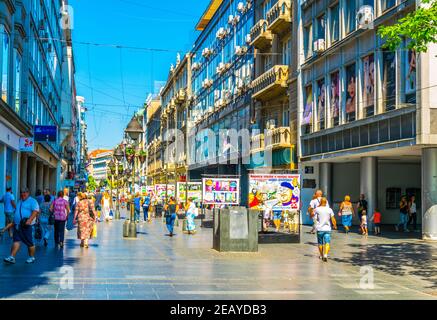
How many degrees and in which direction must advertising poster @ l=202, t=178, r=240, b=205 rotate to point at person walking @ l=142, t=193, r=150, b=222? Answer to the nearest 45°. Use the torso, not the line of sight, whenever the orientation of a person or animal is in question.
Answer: approximately 135° to its right

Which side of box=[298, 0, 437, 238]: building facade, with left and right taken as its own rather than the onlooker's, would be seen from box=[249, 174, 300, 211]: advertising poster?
front

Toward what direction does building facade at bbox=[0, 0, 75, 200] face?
to the viewer's right

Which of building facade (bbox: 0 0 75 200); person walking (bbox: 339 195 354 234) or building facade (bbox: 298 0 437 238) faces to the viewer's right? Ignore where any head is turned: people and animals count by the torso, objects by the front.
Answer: building facade (bbox: 0 0 75 200)

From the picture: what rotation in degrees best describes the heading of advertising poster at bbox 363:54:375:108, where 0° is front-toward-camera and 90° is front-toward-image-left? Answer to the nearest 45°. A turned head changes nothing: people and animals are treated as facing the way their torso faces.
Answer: approximately 45°

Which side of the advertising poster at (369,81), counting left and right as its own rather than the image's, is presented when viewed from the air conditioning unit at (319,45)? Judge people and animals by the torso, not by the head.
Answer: right

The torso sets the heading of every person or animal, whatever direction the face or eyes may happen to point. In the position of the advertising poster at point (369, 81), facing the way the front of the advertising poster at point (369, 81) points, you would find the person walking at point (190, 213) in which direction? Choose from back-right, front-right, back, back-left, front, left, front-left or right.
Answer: front-right

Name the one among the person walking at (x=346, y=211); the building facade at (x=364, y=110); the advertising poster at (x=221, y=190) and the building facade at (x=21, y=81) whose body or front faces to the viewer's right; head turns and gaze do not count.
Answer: the building facade at (x=21, y=81)

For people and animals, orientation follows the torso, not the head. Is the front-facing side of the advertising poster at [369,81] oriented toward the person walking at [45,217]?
yes

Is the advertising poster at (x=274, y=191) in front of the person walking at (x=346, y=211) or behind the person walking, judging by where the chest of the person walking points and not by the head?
behind
